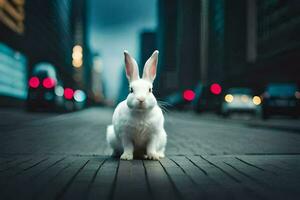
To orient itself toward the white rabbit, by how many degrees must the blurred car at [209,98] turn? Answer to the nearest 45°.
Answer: approximately 180°

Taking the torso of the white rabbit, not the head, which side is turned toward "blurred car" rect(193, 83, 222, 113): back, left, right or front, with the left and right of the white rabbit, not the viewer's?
back

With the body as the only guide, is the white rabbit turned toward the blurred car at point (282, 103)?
no

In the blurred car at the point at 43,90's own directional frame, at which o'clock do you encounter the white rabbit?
The white rabbit is roughly at 6 o'clock from the blurred car.

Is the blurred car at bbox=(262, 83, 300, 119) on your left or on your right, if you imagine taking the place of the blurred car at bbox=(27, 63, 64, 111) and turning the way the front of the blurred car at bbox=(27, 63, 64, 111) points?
on your right

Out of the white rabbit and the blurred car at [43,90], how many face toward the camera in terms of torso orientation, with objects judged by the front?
1

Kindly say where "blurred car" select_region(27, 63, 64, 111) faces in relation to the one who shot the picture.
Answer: facing away from the viewer

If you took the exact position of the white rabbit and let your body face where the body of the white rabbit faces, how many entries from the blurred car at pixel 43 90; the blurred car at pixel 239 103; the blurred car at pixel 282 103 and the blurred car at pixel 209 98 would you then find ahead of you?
0

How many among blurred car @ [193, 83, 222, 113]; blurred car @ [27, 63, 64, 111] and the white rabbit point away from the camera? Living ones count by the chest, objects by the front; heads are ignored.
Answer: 2

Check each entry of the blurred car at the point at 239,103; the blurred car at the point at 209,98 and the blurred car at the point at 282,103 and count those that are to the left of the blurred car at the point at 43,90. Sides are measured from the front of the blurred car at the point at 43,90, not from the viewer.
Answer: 0

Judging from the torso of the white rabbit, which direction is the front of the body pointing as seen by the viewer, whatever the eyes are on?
toward the camera

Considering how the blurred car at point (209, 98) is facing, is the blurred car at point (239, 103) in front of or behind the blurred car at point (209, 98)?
behind

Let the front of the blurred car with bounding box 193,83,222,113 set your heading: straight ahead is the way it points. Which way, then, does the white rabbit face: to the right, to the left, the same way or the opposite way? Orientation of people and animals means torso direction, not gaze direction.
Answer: the opposite way

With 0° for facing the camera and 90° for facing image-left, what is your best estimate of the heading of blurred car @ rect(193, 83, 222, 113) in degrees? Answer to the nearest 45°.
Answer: approximately 180°

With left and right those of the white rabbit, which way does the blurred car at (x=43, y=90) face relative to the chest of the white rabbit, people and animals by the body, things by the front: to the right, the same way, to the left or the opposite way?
the opposite way

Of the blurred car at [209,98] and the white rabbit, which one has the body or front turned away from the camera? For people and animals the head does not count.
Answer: the blurred car

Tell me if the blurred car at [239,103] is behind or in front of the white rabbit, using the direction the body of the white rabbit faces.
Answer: behind
